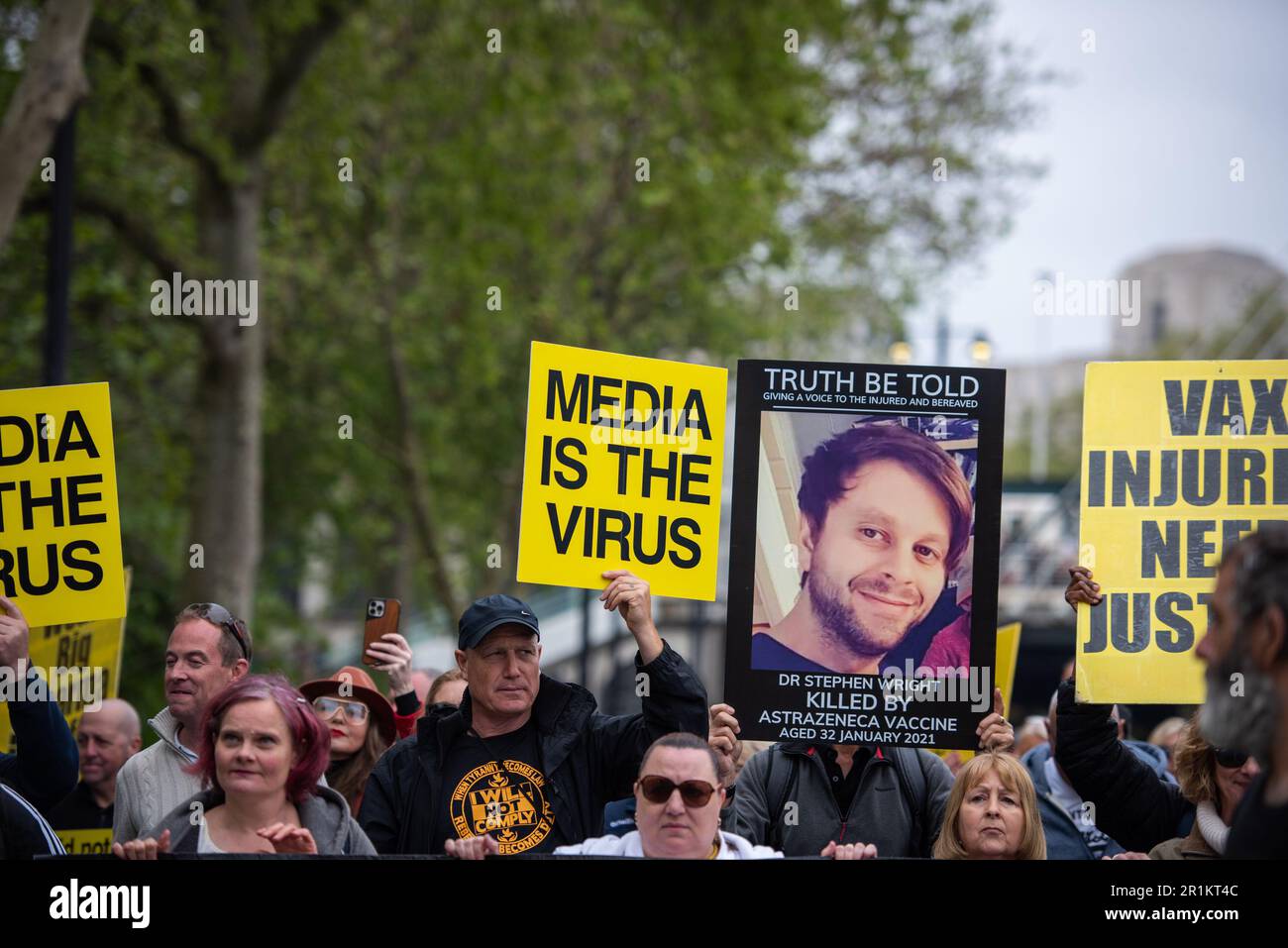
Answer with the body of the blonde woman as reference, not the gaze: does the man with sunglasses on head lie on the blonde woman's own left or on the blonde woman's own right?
on the blonde woman's own right

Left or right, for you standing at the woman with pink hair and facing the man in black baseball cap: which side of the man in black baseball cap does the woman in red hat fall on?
left

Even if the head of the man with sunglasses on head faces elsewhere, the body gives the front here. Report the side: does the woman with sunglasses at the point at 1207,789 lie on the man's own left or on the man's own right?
on the man's own left

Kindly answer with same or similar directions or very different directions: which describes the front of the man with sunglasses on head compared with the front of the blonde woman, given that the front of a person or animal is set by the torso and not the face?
same or similar directions

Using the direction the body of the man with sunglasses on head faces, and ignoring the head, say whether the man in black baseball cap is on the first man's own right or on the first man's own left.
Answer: on the first man's own left

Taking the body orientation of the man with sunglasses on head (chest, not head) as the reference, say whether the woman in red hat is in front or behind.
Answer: behind

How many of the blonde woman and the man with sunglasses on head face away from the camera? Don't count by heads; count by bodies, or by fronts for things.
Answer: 0

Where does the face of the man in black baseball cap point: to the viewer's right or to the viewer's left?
to the viewer's right

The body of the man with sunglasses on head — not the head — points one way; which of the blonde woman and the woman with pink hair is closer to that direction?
the woman with pink hair

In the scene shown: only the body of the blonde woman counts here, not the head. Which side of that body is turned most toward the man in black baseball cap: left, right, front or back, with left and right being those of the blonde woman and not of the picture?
right

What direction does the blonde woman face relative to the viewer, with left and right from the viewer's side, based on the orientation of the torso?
facing the viewer

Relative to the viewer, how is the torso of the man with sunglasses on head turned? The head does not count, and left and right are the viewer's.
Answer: facing the viewer and to the left of the viewer
